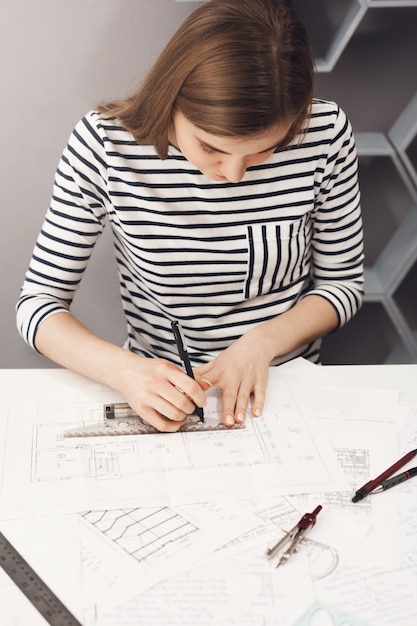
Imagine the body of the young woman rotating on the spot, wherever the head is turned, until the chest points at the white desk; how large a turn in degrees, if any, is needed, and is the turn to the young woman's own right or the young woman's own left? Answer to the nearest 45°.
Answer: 0° — they already face it

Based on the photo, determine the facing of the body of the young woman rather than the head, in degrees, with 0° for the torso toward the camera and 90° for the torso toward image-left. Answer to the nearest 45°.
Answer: approximately 0°
